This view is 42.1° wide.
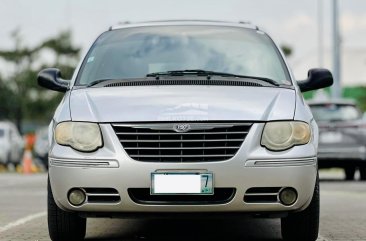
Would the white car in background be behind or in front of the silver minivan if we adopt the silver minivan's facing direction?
behind

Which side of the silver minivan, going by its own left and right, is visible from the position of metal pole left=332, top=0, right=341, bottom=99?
back

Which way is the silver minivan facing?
toward the camera
